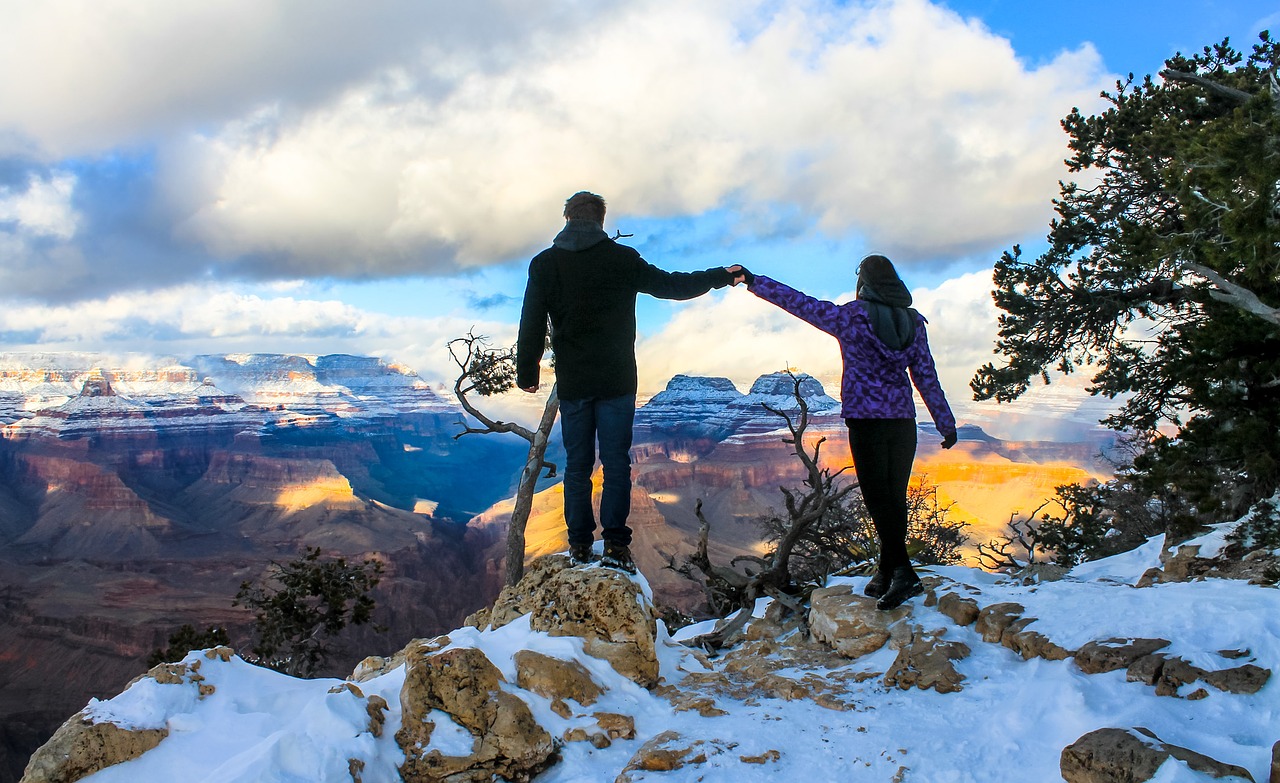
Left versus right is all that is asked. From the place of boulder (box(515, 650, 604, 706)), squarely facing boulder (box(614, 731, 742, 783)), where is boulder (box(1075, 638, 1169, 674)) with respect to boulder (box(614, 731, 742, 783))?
left

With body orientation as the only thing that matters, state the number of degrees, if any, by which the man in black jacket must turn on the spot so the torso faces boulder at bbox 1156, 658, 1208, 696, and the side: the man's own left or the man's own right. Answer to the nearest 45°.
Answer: approximately 135° to the man's own right

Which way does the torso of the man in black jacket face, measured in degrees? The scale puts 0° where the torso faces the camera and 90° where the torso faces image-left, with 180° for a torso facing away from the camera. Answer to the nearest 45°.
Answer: approximately 180°

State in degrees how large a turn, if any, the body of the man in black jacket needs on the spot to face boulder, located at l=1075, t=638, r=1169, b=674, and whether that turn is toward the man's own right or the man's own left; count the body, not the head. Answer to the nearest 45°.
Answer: approximately 135° to the man's own right

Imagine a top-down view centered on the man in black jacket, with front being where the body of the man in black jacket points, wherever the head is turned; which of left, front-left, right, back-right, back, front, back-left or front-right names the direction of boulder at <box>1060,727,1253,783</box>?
back-right

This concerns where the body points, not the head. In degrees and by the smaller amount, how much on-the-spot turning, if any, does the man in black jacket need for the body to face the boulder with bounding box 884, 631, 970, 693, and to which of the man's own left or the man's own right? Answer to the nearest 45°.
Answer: approximately 90° to the man's own right

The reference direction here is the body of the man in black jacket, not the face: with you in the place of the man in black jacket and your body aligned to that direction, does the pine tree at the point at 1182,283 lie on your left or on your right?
on your right

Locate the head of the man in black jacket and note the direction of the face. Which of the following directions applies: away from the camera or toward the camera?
away from the camera

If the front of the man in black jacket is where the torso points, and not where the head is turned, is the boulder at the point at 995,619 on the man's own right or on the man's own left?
on the man's own right

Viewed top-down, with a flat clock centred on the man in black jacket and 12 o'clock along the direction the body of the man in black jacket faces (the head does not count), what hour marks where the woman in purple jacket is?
The woman in purple jacket is roughly at 3 o'clock from the man in black jacket.

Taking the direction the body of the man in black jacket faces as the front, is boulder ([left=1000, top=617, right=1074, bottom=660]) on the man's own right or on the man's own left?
on the man's own right

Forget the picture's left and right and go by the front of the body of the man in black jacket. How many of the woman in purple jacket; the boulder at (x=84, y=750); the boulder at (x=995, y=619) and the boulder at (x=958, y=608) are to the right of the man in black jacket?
3
